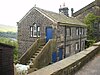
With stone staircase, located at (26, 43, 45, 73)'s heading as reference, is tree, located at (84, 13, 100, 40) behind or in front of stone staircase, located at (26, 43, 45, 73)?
behind

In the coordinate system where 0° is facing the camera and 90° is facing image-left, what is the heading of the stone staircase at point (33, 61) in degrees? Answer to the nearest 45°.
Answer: approximately 45°

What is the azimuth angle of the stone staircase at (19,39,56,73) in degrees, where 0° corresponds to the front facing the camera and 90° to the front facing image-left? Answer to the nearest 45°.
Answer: approximately 45°
